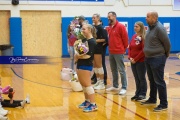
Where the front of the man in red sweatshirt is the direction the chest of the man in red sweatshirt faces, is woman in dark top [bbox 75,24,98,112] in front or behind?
in front

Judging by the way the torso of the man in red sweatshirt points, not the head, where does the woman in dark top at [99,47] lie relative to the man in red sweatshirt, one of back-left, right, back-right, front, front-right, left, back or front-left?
right

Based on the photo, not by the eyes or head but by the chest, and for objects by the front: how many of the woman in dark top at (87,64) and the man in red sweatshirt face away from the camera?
0

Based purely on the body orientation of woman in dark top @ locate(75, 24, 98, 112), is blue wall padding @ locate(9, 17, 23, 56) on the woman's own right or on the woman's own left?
on the woman's own right

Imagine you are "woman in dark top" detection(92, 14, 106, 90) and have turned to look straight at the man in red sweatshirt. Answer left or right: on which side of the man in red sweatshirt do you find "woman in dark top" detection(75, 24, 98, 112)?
right

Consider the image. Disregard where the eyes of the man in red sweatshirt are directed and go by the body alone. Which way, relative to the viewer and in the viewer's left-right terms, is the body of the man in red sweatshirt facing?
facing the viewer and to the left of the viewer
